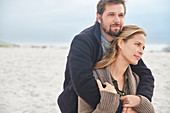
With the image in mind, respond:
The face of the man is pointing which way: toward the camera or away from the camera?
toward the camera

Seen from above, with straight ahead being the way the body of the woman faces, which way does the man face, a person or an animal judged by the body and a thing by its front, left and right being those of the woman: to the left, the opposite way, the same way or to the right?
the same way

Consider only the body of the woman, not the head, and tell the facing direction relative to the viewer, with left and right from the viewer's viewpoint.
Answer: facing the viewer and to the right of the viewer
